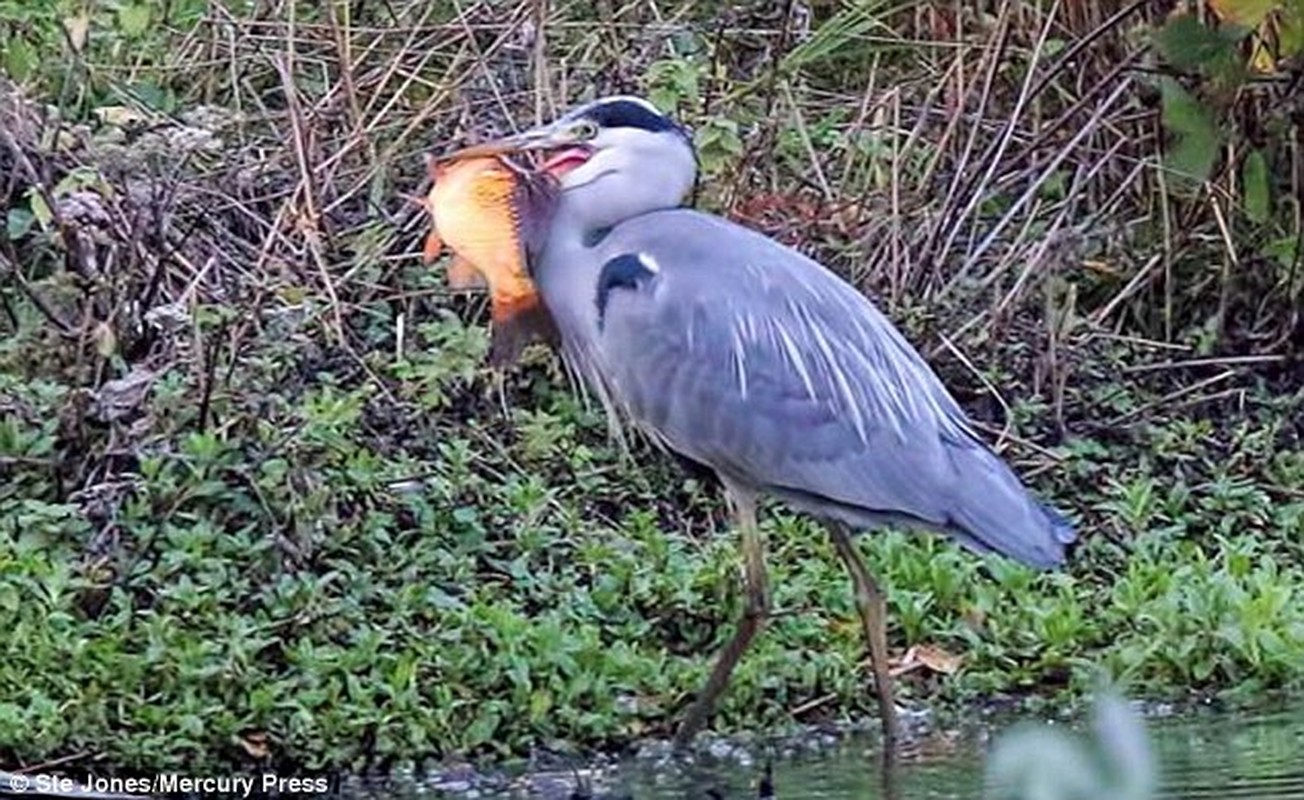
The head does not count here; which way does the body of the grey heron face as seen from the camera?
to the viewer's left

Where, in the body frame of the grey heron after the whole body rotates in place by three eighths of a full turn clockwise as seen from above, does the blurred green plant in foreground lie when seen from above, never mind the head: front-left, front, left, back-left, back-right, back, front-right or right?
back-right
